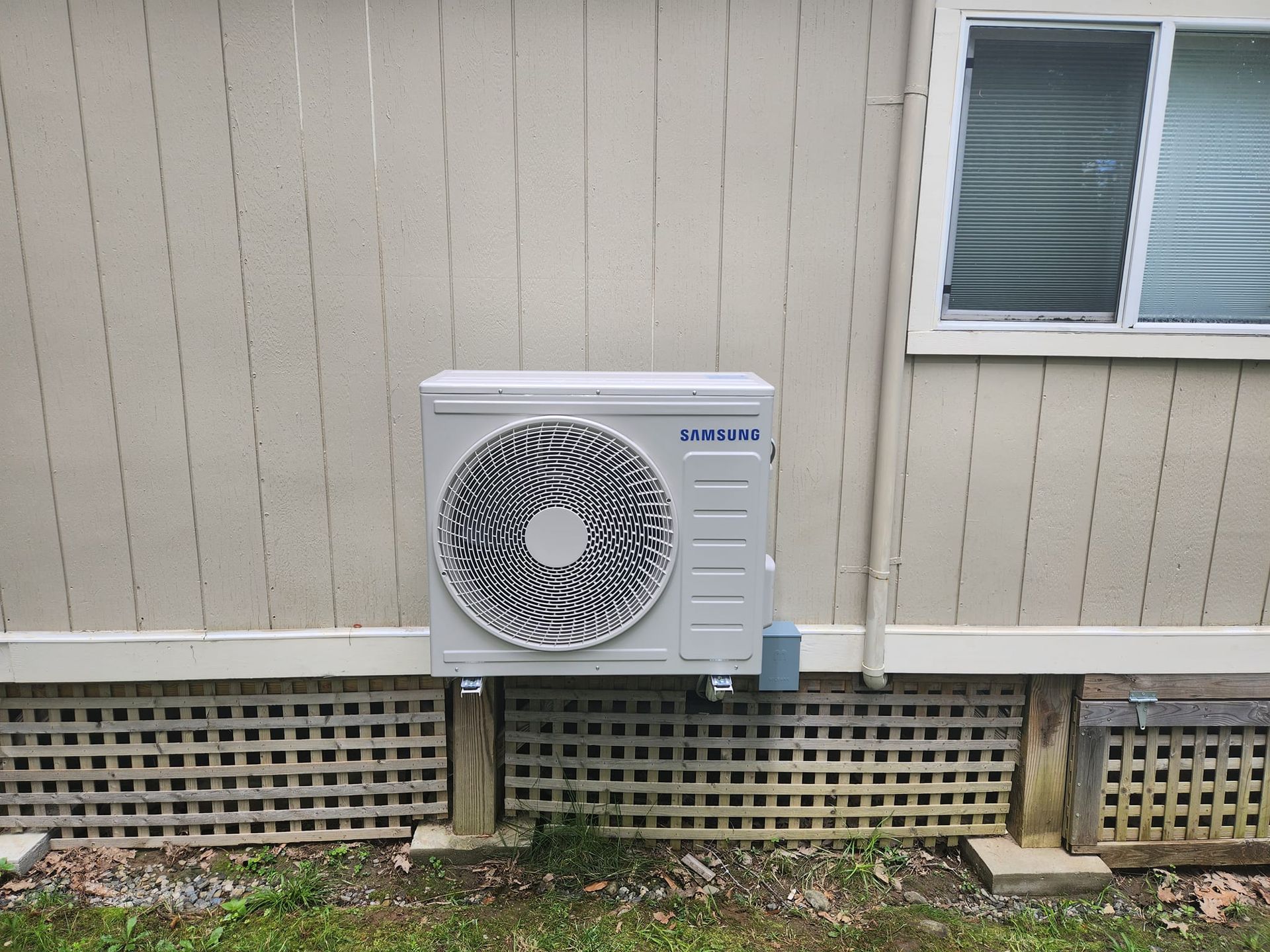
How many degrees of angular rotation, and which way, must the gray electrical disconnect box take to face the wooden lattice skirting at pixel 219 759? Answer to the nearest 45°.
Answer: approximately 90° to its right

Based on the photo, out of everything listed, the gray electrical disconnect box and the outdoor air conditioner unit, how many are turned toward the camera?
2

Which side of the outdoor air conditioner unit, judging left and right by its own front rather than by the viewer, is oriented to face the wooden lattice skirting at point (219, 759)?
right

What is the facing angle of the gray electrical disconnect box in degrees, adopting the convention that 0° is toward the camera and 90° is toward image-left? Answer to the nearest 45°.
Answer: approximately 0°

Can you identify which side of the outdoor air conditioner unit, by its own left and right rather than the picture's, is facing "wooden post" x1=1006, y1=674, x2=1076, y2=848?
left
